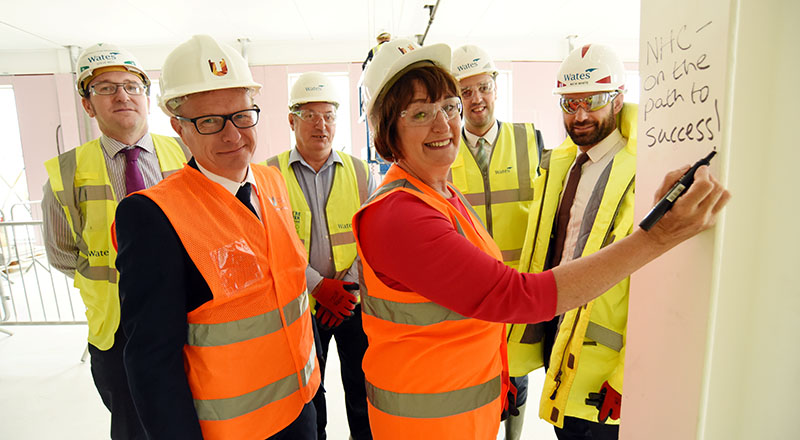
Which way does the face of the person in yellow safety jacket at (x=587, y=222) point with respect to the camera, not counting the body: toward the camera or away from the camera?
toward the camera

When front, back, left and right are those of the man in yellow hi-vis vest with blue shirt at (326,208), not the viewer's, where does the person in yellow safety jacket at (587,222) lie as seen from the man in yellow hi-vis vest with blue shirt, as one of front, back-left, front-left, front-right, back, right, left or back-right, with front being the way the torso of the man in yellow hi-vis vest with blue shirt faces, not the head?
front-left

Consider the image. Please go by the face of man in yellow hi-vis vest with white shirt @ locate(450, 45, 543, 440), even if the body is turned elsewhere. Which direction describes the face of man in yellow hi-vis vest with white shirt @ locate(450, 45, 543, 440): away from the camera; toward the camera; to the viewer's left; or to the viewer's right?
toward the camera

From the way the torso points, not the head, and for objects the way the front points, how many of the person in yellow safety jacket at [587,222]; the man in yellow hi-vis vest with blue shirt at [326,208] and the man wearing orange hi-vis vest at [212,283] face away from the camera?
0

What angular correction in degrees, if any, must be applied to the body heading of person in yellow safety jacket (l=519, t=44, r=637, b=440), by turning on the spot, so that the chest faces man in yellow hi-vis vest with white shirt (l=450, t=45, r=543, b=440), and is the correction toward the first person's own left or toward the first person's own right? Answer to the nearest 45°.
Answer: approximately 90° to the first person's own right

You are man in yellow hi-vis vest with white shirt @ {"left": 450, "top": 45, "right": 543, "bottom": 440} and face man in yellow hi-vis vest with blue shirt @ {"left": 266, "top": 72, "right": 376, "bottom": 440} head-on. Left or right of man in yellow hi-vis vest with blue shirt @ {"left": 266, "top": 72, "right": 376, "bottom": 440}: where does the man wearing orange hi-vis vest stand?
left

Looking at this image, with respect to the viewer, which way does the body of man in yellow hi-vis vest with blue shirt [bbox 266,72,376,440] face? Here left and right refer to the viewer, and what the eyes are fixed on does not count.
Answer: facing the viewer

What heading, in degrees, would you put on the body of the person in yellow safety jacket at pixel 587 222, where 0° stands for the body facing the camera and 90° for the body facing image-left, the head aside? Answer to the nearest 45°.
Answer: approximately 45°

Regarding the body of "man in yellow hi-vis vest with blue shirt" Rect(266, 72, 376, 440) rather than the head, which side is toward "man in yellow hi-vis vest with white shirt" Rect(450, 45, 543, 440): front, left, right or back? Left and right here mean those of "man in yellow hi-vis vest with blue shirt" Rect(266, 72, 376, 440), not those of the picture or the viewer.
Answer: left

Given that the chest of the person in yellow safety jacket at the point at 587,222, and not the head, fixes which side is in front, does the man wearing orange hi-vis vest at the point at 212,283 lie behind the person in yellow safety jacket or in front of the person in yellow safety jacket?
in front

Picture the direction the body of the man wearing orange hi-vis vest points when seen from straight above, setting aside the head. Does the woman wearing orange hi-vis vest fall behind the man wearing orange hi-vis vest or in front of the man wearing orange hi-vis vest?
in front

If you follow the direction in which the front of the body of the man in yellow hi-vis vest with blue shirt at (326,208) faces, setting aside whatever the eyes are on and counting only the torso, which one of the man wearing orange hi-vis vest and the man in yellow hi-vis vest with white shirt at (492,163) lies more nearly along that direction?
the man wearing orange hi-vis vest

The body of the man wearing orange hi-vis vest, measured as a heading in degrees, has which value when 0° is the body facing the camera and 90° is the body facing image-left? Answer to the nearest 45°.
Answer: approximately 315°

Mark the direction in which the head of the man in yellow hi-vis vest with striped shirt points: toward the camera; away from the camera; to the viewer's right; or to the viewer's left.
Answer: toward the camera

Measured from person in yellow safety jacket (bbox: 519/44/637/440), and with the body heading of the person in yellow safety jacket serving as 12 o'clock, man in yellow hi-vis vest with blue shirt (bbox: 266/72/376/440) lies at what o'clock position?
The man in yellow hi-vis vest with blue shirt is roughly at 2 o'clock from the person in yellow safety jacket.

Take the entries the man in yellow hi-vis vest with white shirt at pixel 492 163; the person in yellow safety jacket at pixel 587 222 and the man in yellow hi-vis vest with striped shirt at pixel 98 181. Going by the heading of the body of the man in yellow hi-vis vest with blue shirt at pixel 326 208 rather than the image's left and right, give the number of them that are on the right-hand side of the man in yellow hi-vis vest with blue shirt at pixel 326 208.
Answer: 1
